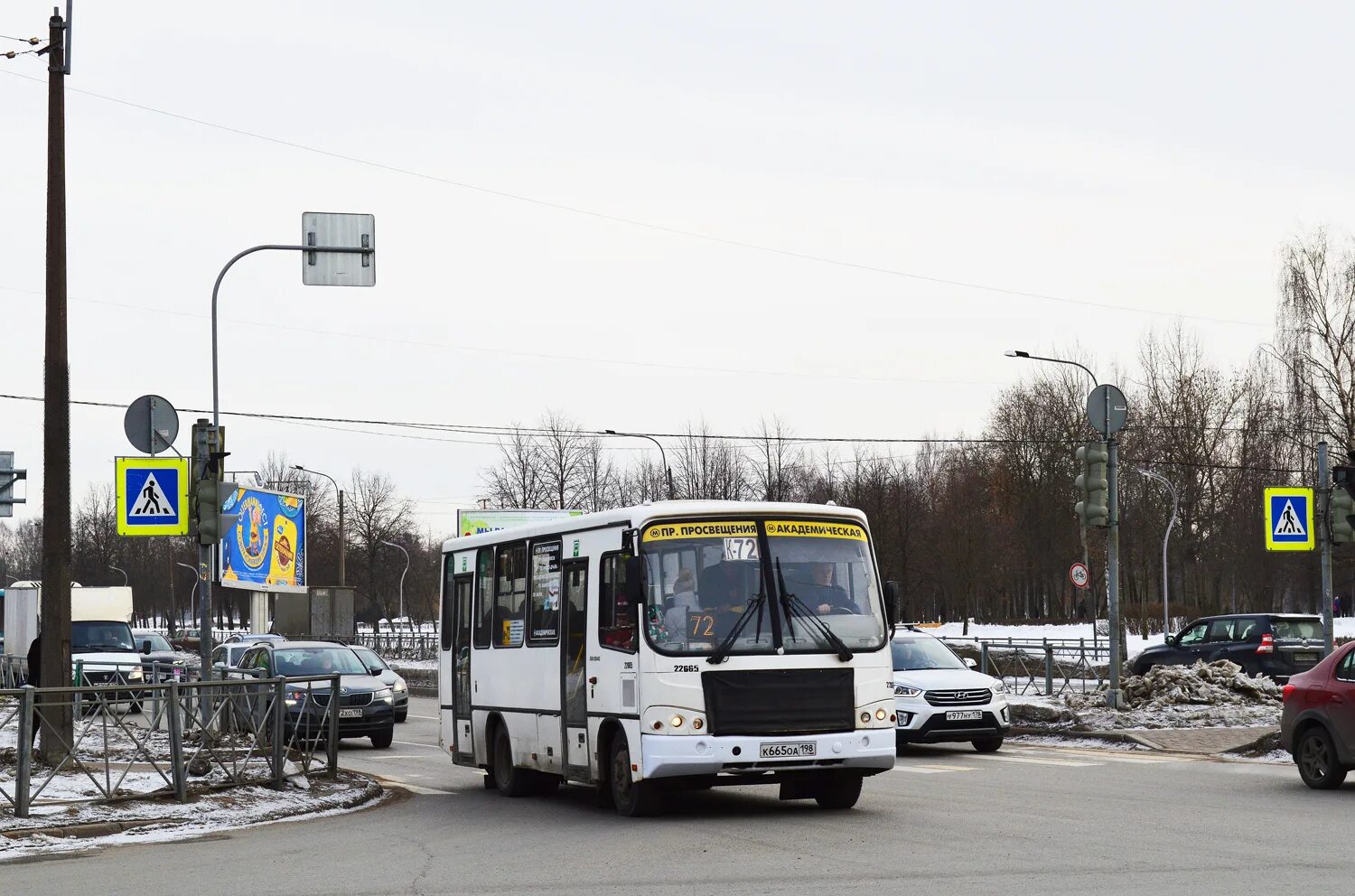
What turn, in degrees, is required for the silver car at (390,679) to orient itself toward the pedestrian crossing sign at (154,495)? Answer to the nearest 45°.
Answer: approximately 45° to its right

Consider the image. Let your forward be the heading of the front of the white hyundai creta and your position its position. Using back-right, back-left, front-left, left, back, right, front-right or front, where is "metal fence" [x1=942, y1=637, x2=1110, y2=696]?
back-left

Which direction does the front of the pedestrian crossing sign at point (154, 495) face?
toward the camera

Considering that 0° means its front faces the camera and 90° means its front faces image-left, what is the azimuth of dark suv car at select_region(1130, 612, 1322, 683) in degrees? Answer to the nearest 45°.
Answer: approximately 135°

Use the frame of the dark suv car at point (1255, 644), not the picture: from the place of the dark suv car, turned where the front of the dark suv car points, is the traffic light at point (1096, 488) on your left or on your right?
on your left

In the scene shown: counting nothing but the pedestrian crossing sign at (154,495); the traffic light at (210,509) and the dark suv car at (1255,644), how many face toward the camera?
1

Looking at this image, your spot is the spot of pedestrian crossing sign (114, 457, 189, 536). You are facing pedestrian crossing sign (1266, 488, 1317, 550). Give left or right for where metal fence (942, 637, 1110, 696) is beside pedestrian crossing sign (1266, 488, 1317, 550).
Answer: left

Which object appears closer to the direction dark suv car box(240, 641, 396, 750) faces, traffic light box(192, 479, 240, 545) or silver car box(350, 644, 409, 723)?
the traffic light
